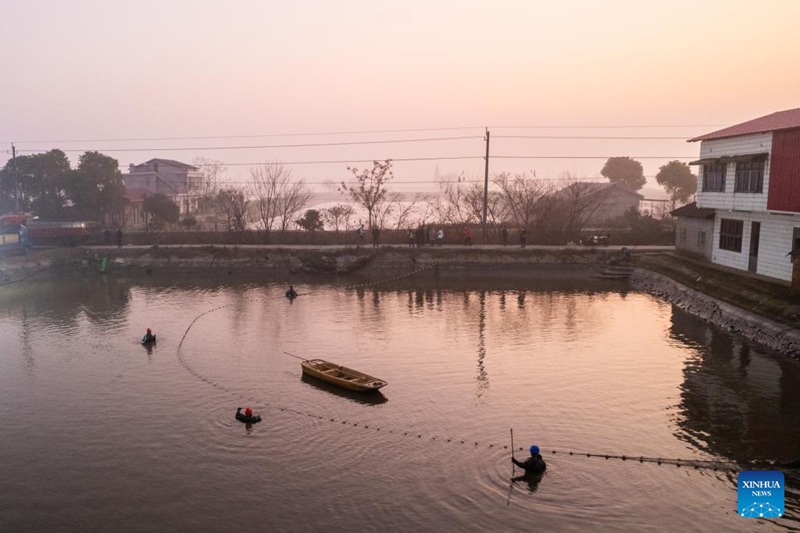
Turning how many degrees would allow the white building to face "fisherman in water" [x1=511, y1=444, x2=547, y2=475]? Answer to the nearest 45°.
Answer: approximately 45° to its left

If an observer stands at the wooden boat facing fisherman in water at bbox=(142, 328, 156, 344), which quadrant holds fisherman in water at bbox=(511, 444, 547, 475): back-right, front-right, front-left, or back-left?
back-left

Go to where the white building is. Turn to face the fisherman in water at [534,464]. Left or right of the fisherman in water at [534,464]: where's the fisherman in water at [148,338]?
right

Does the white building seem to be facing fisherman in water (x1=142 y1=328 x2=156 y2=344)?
yes

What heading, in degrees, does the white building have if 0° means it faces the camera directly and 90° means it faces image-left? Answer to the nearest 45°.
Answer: approximately 45°

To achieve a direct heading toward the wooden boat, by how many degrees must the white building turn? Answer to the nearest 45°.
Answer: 0° — it already faces it

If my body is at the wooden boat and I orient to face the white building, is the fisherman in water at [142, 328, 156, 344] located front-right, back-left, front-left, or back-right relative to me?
back-left
